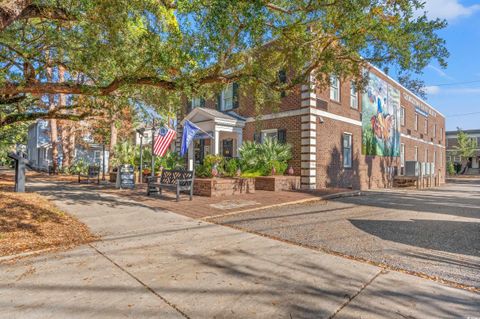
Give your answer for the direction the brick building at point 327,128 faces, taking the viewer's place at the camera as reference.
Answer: facing the viewer and to the left of the viewer

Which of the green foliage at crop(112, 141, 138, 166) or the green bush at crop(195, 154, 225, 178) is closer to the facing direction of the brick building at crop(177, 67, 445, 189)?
the green bush

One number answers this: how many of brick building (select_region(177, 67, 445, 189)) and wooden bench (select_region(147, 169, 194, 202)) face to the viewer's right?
0

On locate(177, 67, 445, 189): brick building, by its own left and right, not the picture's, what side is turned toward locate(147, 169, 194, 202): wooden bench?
front

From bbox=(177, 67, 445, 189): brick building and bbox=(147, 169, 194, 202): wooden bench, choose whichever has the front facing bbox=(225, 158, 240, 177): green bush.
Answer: the brick building

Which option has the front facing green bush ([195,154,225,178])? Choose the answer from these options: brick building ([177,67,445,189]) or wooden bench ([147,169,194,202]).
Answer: the brick building

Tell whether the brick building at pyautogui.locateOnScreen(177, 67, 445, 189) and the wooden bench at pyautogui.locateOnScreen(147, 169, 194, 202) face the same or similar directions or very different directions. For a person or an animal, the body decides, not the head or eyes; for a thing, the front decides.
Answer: same or similar directions

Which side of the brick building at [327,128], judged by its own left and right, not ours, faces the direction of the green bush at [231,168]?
front

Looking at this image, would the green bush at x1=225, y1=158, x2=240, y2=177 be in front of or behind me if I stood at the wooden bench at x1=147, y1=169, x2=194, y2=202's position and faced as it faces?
behind
